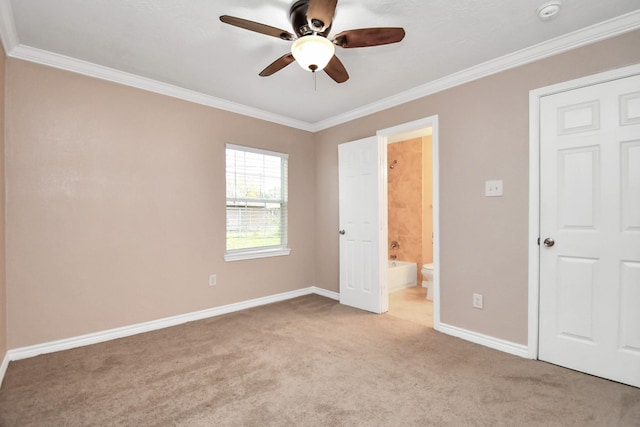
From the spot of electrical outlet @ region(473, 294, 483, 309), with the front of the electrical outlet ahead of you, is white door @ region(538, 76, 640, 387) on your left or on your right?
on your left

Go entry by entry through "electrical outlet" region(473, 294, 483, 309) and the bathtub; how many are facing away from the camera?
0

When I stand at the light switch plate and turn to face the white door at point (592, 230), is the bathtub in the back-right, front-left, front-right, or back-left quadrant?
back-left

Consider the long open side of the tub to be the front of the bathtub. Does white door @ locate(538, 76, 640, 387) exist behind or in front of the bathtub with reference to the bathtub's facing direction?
in front

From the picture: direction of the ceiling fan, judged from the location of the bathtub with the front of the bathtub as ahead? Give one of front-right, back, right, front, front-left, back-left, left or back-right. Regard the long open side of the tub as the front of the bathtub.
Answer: front-right

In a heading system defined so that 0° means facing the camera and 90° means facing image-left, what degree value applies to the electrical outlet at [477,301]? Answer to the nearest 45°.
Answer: approximately 0°

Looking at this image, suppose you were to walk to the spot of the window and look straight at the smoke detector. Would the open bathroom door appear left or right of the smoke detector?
left

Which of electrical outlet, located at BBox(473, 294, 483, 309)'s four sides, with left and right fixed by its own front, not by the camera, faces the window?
right

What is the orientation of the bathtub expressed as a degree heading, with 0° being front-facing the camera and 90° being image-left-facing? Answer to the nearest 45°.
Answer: approximately 315°

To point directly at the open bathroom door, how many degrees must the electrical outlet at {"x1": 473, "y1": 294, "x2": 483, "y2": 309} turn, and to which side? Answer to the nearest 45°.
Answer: approximately 90° to its right
